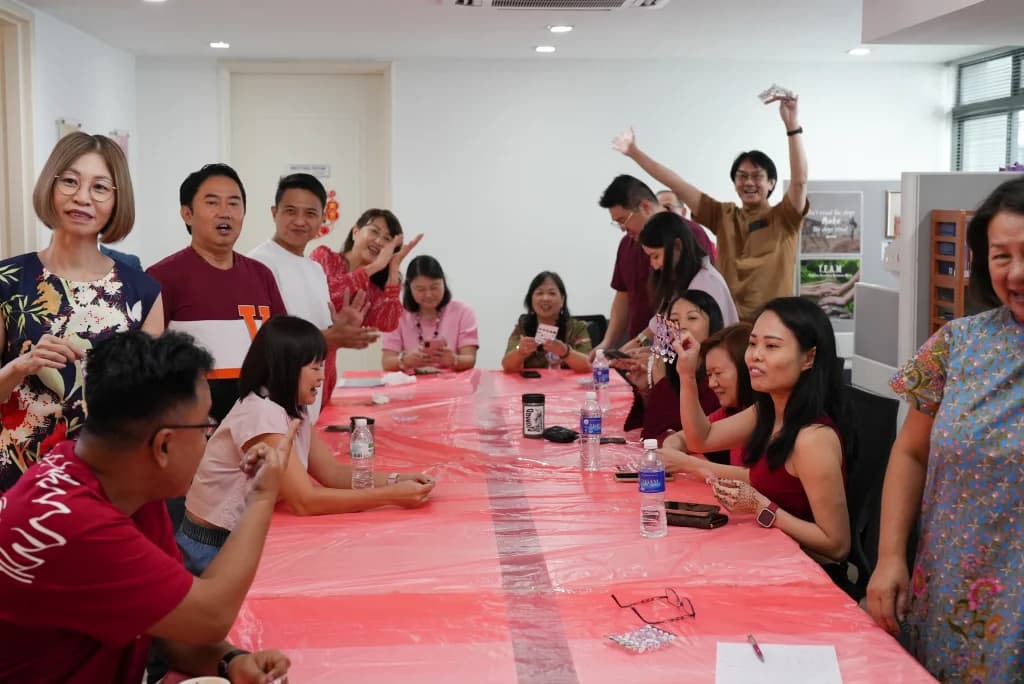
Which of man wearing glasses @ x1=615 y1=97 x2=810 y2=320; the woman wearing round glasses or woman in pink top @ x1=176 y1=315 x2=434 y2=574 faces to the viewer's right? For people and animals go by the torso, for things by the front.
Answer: the woman in pink top

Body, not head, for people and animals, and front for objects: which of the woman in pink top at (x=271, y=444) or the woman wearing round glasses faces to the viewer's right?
the woman in pink top

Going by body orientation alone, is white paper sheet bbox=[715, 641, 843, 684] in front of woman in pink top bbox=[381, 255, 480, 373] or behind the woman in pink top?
in front

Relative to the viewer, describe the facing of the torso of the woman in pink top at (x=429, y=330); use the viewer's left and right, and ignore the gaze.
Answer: facing the viewer

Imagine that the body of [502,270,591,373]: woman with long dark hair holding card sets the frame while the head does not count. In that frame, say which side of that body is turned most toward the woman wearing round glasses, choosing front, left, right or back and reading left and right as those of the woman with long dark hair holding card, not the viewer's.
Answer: front

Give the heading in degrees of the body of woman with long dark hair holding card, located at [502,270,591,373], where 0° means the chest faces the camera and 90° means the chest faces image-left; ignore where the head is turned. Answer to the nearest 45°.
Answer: approximately 0°

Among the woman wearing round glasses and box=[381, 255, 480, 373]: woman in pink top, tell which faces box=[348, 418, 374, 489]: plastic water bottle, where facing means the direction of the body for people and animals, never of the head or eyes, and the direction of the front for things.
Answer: the woman in pink top

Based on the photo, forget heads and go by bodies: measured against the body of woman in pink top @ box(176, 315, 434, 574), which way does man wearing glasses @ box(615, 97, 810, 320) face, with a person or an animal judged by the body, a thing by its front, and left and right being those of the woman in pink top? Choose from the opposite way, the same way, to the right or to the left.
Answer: to the right

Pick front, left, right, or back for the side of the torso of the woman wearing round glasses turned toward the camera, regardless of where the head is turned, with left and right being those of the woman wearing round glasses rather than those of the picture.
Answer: front

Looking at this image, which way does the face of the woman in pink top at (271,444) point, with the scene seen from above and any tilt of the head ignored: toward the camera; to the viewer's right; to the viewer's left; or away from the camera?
to the viewer's right

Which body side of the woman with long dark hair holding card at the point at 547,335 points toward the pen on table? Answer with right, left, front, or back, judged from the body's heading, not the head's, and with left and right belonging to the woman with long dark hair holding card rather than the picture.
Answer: front

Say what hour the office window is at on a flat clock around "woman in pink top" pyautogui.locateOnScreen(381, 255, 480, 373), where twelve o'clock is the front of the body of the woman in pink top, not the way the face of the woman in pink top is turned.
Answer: The office window is roughly at 8 o'clock from the woman in pink top.

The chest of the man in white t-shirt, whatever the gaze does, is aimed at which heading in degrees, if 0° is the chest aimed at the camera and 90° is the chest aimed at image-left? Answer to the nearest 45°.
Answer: approximately 315°

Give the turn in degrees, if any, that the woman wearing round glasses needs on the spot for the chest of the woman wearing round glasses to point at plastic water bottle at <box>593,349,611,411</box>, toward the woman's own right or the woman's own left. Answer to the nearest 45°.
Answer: approximately 135° to the woman's own left

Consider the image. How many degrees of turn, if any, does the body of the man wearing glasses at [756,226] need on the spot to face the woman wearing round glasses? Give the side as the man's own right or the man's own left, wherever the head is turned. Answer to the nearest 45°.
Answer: approximately 45° to the man's own right

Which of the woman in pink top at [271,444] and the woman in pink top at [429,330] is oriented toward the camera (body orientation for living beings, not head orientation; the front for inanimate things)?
the woman in pink top at [429,330]
